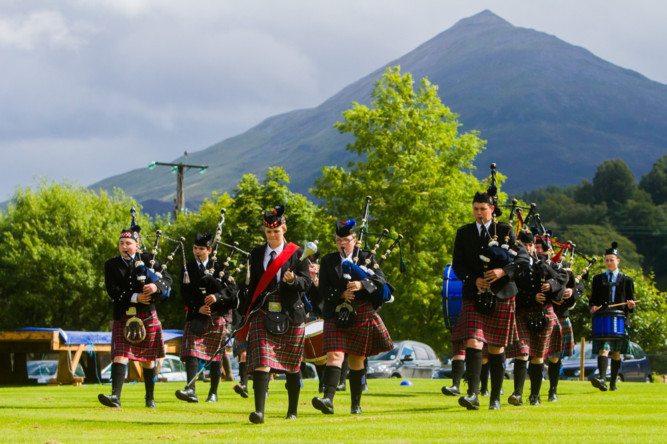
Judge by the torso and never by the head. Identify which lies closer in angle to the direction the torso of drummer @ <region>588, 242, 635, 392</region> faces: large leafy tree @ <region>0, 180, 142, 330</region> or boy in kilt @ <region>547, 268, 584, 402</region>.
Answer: the boy in kilt

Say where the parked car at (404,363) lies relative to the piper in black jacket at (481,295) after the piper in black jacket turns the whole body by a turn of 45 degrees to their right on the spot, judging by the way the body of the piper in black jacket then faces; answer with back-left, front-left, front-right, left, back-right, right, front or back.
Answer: back-right

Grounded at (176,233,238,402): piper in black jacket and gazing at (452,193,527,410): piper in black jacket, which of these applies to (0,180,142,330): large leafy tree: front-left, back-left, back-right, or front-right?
back-left

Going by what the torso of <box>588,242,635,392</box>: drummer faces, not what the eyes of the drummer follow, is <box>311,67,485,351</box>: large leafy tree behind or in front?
behind

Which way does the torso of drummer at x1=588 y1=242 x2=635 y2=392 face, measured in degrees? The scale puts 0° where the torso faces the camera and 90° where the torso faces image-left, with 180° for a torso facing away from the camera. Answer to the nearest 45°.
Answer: approximately 0°
